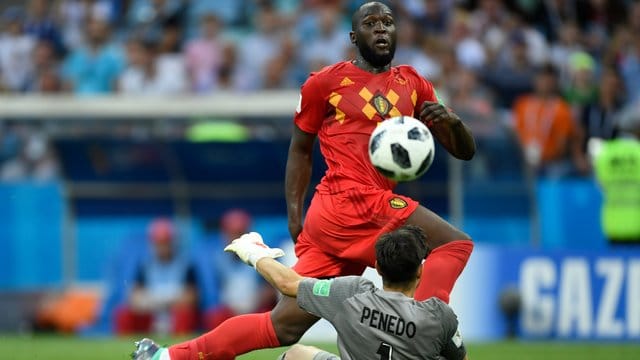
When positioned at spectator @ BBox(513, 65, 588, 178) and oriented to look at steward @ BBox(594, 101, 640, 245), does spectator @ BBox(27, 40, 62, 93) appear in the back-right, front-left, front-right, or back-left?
back-right

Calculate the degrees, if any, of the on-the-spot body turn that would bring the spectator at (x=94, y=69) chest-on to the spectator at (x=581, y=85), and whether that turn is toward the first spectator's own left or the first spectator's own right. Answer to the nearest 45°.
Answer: approximately 90° to the first spectator's own left

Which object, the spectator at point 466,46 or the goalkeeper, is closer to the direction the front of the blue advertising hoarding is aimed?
the goalkeeper

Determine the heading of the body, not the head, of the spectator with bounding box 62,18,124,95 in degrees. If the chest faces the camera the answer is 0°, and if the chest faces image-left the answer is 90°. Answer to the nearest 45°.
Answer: approximately 0°

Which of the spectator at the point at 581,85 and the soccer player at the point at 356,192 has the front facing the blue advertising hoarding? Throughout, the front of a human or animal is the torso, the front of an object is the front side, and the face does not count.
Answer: the spectator

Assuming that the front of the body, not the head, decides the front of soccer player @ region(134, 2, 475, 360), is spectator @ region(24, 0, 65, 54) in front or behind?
behind

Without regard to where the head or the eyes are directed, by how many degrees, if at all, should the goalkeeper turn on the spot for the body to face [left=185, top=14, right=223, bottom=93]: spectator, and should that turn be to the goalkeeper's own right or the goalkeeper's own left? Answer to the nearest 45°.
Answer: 0° — they already face them

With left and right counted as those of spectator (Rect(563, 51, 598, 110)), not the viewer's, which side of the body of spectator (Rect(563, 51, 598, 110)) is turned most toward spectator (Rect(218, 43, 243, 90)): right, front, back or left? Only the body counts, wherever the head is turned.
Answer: right

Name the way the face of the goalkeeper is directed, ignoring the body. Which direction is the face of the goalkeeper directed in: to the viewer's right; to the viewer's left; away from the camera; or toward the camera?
away from the camera

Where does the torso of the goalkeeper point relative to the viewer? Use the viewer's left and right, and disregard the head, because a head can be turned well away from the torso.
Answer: facing away from the viewer
